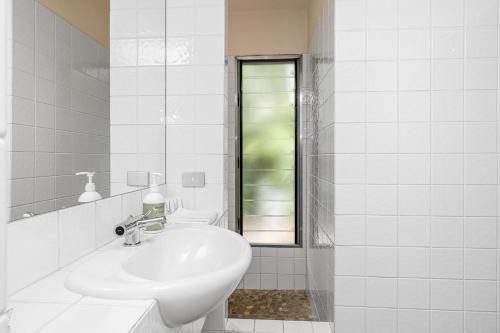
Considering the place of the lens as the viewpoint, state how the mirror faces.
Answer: facing the viewer and to the right of the viewer

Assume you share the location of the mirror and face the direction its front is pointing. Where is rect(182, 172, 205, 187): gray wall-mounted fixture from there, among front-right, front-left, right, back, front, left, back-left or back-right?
left

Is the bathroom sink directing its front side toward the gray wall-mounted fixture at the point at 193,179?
no

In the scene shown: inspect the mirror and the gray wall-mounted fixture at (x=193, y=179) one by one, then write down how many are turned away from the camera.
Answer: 0

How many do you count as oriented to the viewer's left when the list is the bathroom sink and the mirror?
0

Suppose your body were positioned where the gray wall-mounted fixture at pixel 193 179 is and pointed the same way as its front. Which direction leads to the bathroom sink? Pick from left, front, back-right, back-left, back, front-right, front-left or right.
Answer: front

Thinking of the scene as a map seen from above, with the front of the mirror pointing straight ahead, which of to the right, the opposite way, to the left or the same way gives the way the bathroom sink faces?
the same way

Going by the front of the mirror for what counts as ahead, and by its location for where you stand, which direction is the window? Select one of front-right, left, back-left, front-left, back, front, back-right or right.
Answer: left

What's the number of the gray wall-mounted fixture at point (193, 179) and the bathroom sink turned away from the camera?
0

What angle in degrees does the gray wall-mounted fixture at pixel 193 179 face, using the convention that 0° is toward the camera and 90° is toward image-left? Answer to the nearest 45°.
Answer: approximately 0°

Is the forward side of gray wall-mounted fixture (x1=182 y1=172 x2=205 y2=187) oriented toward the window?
no

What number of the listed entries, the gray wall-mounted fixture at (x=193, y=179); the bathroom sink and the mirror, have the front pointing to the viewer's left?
0
